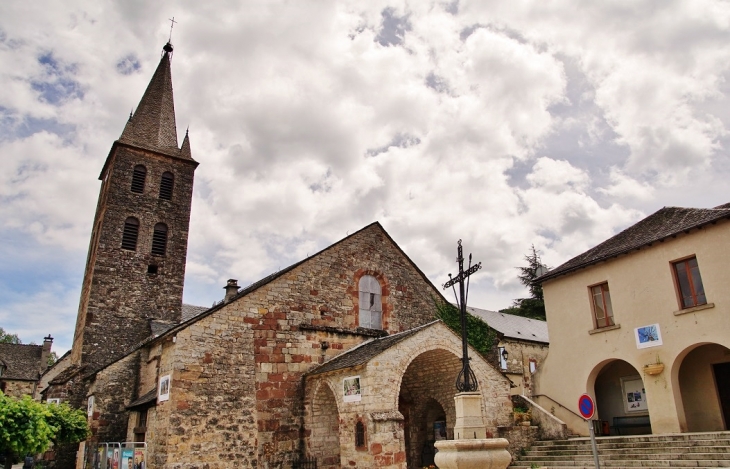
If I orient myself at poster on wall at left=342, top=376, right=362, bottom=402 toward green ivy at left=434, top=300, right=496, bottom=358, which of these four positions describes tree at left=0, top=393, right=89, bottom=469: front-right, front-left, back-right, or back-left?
back-left

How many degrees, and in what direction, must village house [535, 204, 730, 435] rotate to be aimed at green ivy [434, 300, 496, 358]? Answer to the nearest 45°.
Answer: approximately 90° to its right

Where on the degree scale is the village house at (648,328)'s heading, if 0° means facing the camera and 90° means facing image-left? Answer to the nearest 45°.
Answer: approximately 45°

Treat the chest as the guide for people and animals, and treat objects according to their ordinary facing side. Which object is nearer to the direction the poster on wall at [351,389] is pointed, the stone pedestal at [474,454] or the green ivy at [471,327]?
the stone pedestal

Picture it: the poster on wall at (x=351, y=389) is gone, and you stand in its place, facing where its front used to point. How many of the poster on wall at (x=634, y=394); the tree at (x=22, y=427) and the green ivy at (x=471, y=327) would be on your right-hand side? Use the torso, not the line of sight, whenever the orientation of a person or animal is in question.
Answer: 1

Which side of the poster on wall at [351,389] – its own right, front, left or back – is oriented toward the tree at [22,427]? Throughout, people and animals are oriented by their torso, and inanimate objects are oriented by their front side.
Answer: right

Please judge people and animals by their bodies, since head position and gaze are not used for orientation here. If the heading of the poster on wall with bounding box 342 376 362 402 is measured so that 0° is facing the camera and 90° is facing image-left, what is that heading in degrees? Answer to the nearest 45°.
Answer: approximately 0°

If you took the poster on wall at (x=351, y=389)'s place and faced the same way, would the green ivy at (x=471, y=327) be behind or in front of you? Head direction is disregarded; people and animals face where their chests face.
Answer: behind

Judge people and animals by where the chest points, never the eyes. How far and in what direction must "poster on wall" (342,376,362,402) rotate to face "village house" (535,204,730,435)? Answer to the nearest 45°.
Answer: approximately 90° to its left

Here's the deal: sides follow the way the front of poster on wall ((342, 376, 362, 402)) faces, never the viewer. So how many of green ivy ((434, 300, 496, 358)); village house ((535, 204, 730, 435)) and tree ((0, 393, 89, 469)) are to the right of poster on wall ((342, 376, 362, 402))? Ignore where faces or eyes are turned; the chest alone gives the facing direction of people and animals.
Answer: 1
